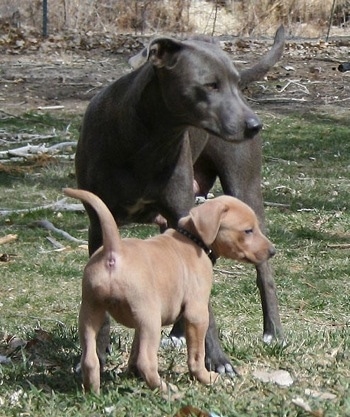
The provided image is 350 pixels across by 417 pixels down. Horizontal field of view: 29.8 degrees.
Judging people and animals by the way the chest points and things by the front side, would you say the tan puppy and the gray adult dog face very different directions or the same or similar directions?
very different directions

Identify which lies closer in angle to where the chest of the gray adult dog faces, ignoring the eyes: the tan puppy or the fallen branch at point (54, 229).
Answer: the tan puppy

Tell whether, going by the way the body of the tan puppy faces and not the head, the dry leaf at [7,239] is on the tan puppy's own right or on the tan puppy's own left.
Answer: on the tan puppy's own left

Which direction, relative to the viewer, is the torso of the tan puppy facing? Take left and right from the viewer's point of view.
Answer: facing away from the viewer and to the right of the viewer

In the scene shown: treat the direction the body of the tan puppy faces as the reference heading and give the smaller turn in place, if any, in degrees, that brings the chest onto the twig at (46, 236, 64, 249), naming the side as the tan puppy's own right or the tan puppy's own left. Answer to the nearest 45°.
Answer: approximately 45° to the tan puppy's own left

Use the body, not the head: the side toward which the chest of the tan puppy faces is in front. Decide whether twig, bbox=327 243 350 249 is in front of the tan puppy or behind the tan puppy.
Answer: in front

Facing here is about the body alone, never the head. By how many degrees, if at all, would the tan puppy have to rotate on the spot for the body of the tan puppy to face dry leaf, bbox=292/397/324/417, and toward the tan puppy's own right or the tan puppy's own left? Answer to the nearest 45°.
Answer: approximately 45° to the tan puppy's own right

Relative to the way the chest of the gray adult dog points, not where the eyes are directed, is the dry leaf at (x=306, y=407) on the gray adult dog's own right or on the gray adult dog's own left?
on the gray adult dog's own left
